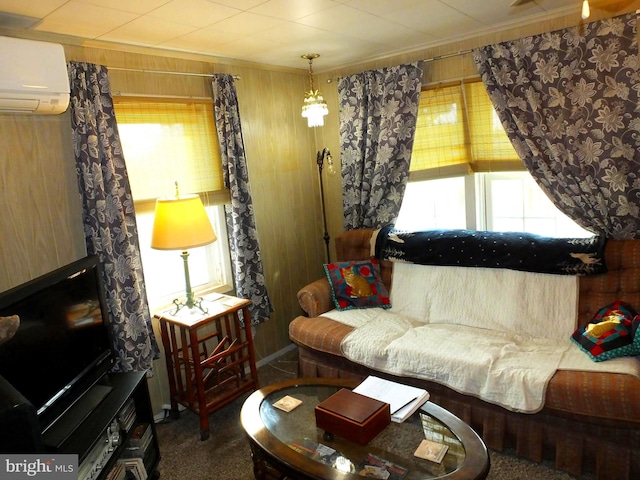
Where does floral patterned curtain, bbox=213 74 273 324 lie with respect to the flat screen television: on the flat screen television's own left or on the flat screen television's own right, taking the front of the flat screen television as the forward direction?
on the flat screen television's own left

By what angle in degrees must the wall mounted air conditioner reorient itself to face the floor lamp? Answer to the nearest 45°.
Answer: approximately 90° to its left

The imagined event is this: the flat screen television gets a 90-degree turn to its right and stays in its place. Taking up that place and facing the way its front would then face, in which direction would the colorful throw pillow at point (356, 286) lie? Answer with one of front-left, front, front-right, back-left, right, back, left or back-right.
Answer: back-left

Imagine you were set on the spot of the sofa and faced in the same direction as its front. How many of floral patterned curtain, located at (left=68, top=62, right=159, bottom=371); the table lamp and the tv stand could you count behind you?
0

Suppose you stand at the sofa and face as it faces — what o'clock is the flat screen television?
The flat screen television is roughly at 1 o'clock from the sofa.

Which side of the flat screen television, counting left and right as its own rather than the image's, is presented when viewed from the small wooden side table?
left

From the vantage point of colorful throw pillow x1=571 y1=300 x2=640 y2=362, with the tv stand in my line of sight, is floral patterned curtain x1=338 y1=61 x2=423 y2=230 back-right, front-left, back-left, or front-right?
front-right

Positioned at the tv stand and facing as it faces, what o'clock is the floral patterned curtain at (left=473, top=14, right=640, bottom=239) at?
The floral patterned curtain is roughly at 11 o'clock from the tv stand.

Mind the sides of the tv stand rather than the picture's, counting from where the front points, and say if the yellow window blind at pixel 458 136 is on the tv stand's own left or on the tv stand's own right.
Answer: on the tv stand's own left

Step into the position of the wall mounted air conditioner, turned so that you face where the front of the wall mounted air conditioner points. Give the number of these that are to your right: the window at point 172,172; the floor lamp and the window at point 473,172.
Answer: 0

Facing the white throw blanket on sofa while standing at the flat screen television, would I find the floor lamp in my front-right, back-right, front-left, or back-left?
front-left

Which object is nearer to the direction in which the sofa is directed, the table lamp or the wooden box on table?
the wooden box on table

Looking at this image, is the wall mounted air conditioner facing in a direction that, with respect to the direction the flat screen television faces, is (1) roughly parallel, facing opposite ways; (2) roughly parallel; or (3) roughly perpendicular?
roughly parallel

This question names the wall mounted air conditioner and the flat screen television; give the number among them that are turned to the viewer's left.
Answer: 0

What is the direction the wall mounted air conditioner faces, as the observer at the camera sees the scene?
facing the viewer and to the right of the viewer

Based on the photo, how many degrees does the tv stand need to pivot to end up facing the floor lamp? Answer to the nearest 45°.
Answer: approximately 90° to its left

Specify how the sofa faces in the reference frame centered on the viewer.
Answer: facing the viewer and to the left of the viewer

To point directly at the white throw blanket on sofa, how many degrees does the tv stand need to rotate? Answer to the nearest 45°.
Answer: approximately 45° to its left
